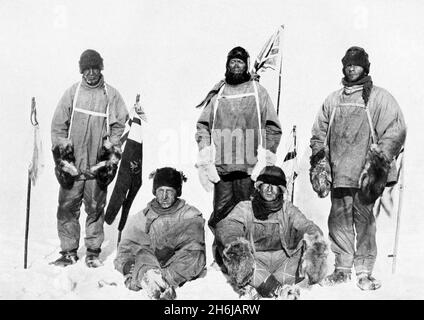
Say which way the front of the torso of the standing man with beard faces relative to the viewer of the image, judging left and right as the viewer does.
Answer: facing the viewer

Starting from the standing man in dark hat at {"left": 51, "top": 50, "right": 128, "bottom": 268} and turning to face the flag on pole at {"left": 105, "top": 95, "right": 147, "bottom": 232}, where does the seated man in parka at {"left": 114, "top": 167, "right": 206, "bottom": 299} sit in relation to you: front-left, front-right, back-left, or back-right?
front-right

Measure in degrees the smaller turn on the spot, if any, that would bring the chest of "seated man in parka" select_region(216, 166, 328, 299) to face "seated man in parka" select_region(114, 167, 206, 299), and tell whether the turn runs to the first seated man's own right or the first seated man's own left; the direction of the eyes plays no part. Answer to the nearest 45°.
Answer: approximately 90° to the first seated man's own right

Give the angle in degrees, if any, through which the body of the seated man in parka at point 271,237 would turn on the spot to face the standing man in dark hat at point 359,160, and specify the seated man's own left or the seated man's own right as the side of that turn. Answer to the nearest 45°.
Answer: approximately 135° to the seated man's own left

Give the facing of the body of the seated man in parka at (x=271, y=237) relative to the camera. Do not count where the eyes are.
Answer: toward the camera

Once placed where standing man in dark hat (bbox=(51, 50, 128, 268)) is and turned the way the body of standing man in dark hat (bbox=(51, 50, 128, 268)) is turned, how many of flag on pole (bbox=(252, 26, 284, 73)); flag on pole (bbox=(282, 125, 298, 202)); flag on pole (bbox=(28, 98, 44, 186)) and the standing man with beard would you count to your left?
3

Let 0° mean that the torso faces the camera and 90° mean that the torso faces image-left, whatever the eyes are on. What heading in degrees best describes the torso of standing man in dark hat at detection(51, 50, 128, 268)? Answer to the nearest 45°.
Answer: approximately 0°

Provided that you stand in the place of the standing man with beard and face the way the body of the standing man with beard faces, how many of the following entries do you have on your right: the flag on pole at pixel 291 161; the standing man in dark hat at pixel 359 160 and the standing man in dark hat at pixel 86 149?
1

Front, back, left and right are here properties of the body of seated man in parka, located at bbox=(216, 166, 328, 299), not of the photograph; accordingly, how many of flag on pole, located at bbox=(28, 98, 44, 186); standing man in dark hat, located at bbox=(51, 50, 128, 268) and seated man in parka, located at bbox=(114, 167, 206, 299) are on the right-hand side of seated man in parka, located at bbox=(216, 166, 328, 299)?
3

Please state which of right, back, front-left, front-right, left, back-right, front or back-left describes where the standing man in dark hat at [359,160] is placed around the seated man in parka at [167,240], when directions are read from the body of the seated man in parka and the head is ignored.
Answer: left

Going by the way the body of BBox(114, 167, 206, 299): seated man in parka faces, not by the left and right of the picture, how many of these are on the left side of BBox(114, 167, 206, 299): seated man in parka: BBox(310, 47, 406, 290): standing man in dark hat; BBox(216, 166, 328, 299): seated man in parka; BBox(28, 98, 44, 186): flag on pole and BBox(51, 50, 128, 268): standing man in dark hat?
2
